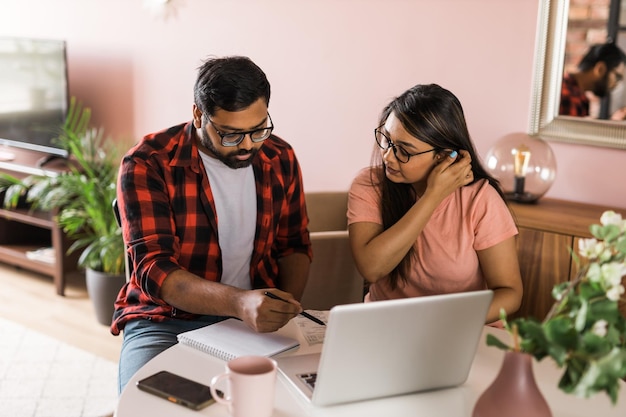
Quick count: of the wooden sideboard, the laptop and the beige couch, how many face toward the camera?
2

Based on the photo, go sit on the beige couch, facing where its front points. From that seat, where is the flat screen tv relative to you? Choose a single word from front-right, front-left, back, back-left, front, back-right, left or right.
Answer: back-right

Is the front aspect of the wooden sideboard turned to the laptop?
yes

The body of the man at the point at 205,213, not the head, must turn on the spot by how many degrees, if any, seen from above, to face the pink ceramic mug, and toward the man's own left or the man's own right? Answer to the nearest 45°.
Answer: approximately 45° to the man's own right

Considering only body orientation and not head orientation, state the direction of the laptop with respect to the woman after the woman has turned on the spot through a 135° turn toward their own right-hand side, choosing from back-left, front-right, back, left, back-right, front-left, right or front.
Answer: back

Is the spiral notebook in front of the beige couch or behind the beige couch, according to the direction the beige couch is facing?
in front

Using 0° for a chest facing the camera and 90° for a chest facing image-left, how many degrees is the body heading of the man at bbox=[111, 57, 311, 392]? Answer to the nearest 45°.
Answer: approximately 315°

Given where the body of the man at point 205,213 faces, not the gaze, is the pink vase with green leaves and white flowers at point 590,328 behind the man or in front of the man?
in front

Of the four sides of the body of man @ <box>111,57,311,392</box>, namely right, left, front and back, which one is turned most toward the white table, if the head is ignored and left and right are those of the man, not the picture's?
front

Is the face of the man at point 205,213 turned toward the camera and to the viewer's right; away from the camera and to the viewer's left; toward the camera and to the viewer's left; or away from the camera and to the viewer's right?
toward the camera and to the viewer's right

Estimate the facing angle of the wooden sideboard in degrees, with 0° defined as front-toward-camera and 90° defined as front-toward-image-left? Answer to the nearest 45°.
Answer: approximately 0°

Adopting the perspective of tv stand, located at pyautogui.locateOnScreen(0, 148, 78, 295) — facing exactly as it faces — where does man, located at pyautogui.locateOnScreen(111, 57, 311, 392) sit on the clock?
The man is roughly at 10 o'clock from the tv stand.

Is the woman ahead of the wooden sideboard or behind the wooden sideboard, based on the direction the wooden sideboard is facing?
ahead

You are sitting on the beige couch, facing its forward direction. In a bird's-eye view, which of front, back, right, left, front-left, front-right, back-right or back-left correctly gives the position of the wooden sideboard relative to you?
left
